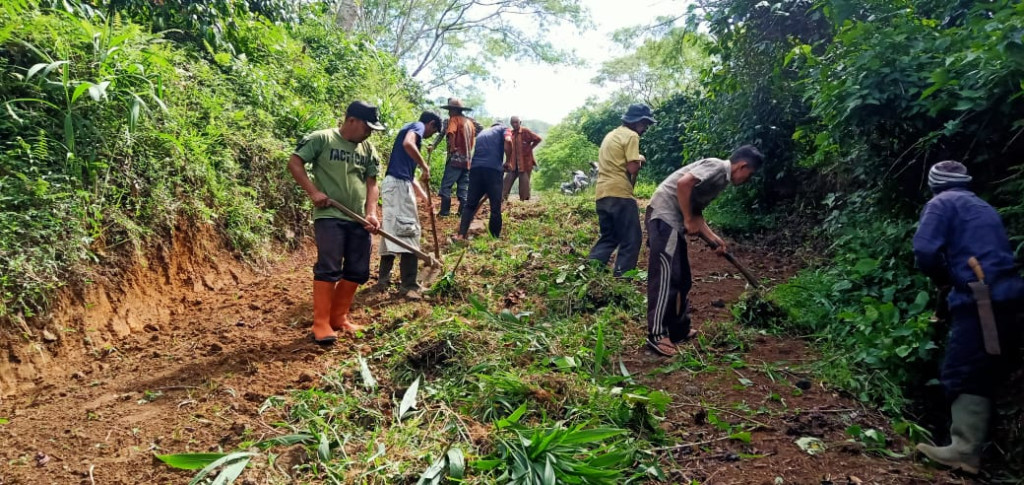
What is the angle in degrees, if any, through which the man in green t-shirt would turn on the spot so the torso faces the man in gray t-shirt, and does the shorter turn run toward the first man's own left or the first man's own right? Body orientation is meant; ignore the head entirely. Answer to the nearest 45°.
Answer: approximately 45° to the first man's own left

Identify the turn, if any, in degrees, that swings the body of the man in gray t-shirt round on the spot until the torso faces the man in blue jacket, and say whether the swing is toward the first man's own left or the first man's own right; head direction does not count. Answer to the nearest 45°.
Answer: approximately 45° to the first man's own right

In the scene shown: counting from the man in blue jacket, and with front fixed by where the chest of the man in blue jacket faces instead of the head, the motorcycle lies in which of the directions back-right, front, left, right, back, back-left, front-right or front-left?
front

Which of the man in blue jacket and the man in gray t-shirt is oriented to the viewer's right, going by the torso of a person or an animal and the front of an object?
the man in gray t-shirt

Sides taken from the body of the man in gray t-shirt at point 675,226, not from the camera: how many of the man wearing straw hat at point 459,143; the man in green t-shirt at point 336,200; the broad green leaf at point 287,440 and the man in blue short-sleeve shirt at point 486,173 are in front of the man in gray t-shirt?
0

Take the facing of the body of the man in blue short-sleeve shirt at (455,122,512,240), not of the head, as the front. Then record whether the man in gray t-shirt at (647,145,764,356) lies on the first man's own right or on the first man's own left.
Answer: on the first man's own right

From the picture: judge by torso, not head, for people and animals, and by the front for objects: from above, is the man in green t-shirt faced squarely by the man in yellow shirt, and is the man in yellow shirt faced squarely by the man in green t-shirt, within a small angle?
no

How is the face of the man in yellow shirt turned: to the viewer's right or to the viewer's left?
to the viewer's right

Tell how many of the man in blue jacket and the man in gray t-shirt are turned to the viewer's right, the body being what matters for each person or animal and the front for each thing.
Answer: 1

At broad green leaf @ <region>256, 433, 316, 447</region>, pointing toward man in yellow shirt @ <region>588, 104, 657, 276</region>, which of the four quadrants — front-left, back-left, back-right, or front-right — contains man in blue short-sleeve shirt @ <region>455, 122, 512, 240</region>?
front-left

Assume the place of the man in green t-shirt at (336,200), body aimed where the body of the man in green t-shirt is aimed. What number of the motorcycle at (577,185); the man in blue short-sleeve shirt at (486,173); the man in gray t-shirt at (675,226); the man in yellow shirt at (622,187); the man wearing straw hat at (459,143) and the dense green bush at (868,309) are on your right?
0

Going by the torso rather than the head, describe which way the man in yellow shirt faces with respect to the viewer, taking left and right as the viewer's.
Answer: facing away from the viewer and to the right of the viewer

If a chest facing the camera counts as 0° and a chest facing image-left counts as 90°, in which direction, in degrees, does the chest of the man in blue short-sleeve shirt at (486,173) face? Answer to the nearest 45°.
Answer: approximately 225°

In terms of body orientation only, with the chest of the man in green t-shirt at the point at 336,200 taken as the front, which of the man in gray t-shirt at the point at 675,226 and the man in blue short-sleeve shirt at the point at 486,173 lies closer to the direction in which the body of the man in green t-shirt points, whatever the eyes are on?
the man in gray t-shirt

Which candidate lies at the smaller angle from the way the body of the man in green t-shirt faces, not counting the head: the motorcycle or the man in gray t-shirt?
the man in gray t-shirt

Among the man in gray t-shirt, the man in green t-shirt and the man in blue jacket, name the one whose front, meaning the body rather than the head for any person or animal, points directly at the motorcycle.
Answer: the man in blue jacket

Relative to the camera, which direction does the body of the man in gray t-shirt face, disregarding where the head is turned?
to the viewer's right

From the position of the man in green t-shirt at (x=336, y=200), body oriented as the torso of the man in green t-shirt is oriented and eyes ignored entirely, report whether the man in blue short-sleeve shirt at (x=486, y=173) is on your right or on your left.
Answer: on your left

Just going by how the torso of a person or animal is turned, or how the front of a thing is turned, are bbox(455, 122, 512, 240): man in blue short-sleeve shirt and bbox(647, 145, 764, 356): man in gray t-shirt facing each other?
no

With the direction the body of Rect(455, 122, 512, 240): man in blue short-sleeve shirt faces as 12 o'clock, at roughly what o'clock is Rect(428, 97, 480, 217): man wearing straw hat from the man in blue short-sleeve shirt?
The man wearing straw hat is roughly at 10 o'clock from the man in blue short-sleeve shirt.

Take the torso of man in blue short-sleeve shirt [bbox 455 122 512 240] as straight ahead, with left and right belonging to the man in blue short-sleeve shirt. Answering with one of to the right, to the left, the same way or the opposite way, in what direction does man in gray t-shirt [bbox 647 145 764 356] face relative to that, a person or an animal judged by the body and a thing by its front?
to the right

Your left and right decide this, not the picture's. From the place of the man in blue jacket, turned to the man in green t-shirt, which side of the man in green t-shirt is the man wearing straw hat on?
right
